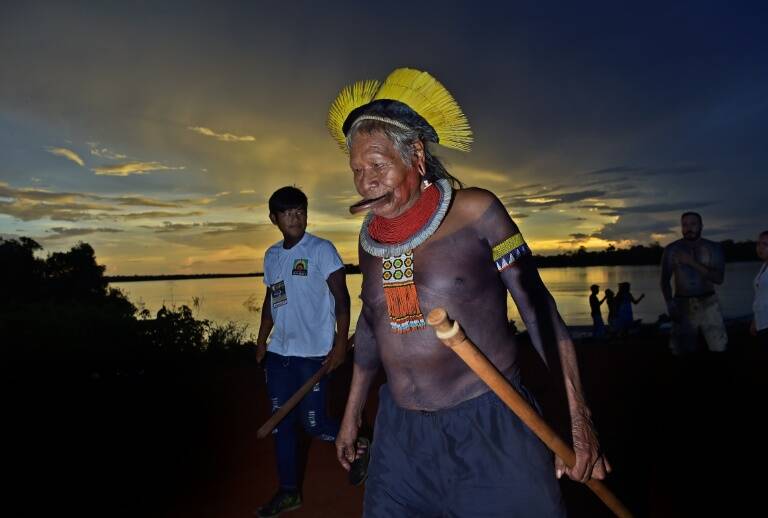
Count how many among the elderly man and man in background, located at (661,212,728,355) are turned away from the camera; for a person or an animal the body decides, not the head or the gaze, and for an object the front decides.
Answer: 0

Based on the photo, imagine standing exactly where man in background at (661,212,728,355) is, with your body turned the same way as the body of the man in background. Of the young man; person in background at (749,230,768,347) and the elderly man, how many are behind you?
0

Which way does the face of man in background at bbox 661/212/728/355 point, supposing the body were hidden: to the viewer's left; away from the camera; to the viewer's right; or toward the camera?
toward the camera

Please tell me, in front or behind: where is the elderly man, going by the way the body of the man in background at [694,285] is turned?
in front

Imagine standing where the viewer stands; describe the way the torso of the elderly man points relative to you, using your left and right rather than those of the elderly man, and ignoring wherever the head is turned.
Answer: facing the viewer and to the left of the viewer

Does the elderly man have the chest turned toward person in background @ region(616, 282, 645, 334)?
no

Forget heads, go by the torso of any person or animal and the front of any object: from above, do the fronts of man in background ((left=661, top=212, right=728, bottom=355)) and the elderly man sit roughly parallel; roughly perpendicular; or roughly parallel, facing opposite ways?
roughly parallel

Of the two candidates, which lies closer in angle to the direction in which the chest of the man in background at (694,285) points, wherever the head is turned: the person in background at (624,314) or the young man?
the young man

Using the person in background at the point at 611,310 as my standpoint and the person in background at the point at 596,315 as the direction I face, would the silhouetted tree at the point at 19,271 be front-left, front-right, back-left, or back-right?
front-right

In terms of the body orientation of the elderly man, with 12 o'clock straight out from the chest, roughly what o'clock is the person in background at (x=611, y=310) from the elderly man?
The person in background is roughly at 5 o'clock from the elderly man.

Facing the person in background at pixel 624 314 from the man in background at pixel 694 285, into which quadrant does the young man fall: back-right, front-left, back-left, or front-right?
back-left

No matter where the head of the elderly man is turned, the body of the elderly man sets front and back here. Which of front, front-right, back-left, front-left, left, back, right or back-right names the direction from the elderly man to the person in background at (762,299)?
back

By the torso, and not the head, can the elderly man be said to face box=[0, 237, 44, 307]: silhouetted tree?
no

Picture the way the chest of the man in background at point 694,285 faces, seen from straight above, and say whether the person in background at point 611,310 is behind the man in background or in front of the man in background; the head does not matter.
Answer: behind

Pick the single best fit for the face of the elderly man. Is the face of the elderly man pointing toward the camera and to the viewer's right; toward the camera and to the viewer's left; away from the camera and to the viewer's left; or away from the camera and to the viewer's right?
toward the camera and to the viewer's left

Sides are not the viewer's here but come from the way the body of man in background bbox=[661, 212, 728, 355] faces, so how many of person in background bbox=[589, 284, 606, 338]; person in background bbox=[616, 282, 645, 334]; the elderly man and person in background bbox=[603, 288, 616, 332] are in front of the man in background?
1

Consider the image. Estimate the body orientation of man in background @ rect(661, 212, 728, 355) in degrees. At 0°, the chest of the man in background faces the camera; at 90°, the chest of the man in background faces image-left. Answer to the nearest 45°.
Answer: approximately 0°
